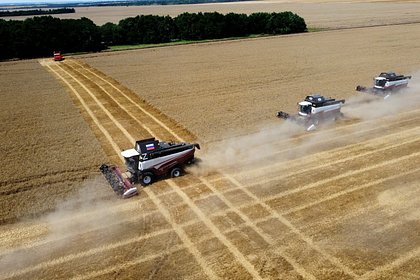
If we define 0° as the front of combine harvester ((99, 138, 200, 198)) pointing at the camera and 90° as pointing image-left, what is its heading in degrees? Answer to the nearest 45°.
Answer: approximately 45°

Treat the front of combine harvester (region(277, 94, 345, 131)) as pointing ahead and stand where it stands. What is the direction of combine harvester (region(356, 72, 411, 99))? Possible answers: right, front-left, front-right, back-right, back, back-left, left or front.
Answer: back

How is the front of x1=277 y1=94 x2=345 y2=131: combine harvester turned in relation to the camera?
facing the viewer and to the left of the viewer

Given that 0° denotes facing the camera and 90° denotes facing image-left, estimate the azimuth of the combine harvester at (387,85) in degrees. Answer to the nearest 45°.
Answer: approximately 45°

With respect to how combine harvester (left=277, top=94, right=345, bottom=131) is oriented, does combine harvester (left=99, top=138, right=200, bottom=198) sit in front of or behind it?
in front

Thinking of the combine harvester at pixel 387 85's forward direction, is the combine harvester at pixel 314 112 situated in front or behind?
in front
